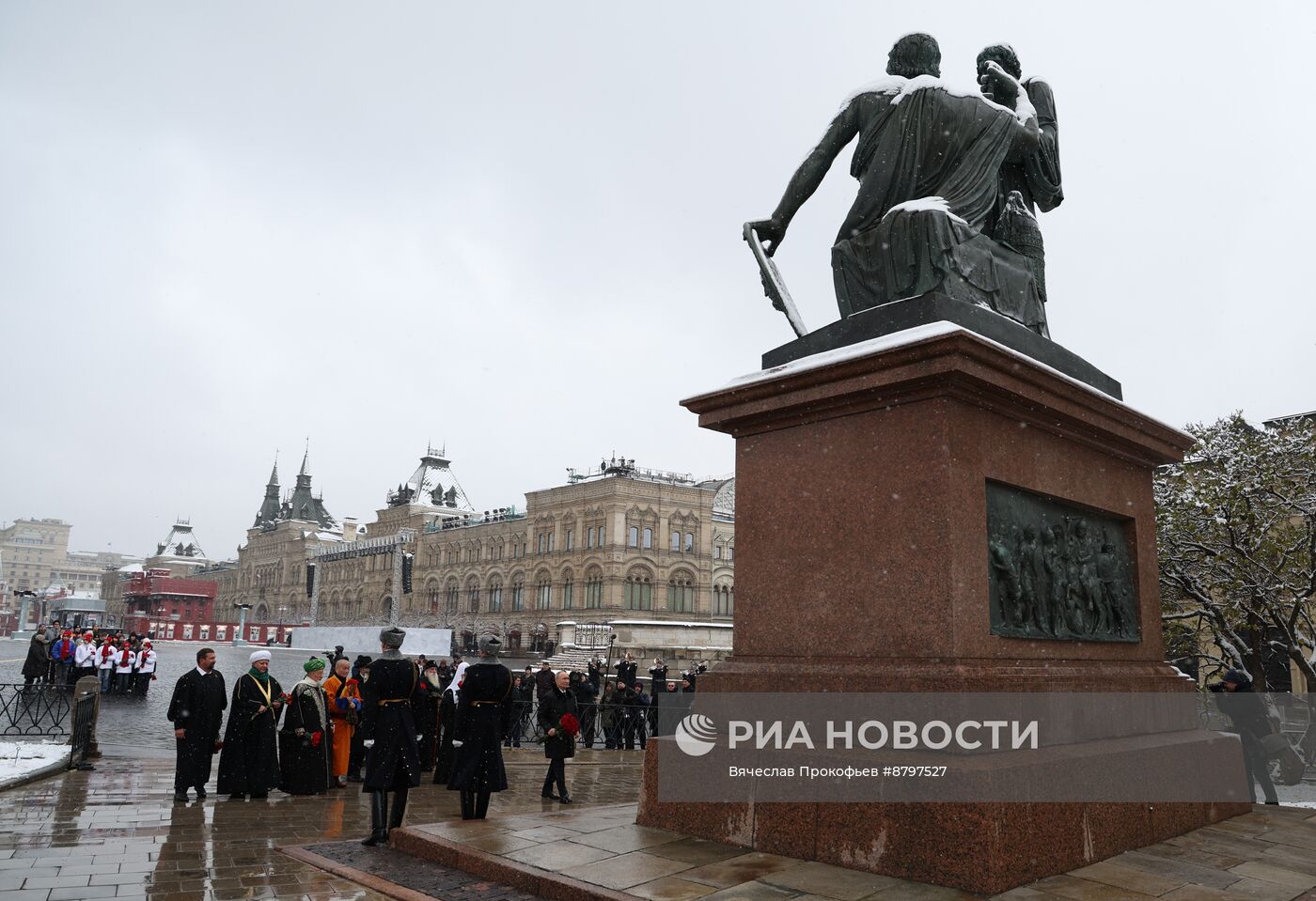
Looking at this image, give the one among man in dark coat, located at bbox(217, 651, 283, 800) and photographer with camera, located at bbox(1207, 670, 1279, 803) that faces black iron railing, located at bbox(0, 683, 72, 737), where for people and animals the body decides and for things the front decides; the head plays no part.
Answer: the photographer with camera

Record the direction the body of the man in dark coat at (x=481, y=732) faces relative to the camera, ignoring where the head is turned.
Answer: away from the camera

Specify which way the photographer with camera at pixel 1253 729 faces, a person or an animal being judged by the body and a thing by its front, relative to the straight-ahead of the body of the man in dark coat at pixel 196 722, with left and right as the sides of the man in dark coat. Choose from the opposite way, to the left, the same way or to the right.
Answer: the opposite way

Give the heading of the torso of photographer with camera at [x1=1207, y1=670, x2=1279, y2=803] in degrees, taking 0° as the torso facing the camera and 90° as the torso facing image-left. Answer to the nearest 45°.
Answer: approximately 90°

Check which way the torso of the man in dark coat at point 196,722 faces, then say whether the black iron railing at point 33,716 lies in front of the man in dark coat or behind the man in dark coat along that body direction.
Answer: behind

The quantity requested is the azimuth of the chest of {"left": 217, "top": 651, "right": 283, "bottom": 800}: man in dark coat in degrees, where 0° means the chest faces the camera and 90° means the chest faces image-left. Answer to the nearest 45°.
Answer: approximately 315°

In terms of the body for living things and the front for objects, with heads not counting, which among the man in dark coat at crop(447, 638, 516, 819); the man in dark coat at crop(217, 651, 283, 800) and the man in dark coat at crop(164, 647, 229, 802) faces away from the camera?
the man in dark coat at crop(447, 638, 516, 819)

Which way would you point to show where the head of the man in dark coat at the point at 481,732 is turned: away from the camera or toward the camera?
away from the camera

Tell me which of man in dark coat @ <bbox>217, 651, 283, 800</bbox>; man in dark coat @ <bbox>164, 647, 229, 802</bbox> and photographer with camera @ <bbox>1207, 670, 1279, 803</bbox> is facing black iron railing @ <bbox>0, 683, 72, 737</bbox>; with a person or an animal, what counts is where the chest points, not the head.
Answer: the photographer with camera

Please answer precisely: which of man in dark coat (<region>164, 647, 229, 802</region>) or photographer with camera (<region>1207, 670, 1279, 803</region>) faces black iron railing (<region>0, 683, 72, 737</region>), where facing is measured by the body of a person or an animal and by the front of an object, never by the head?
the photographer with camera

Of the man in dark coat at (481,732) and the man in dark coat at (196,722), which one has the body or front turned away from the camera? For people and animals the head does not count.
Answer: the man in dark coat at (481,732)

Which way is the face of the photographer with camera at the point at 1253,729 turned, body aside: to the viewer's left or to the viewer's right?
to the viewer's left
